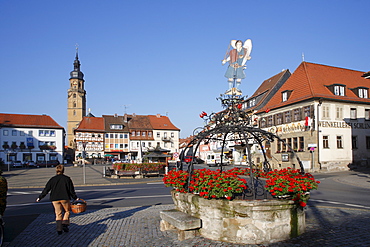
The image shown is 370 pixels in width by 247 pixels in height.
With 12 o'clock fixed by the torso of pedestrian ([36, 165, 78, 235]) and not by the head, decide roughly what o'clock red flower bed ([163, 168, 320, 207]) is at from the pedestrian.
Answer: The red flower bed is roughly at 4 o'clock from the pedestrian.

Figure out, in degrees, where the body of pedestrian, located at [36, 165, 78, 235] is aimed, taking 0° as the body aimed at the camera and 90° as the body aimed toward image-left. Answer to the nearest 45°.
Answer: approximately 180°

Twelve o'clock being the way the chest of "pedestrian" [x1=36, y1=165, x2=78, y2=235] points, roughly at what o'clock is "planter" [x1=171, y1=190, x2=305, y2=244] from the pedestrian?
The planter is roughly at 4 o'clock from the pedestrian.
